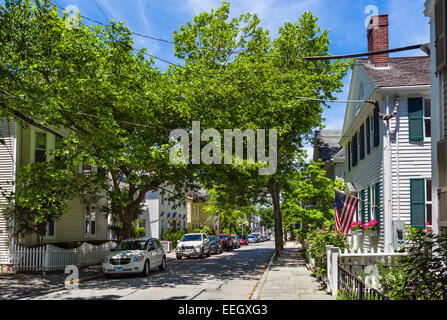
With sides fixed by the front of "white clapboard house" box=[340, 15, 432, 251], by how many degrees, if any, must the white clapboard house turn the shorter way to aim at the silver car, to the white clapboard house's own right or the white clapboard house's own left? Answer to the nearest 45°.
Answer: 0° — it already faces it

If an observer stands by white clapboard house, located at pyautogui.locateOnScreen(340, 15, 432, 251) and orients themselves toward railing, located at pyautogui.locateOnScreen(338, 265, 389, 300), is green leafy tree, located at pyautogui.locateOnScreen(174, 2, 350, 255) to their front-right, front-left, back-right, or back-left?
back-right

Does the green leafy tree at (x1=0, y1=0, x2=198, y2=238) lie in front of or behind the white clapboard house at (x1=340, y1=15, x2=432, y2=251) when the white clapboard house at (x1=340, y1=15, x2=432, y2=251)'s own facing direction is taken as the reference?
in front

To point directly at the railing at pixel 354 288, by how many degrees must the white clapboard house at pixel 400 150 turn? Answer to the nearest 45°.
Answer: approximately 90° to its left

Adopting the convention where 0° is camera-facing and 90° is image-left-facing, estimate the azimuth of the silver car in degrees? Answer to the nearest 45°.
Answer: approximately 45°

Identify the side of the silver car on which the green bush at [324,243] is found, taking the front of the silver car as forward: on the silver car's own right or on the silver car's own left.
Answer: on the silver car's own left

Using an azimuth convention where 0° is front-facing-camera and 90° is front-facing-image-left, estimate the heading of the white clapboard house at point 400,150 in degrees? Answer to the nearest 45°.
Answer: approximately 90°

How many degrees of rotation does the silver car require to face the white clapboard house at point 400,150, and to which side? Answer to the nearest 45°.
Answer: approximately 135° to its left

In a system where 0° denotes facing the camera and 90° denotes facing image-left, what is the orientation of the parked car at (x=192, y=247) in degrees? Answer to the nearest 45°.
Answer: approximately 45°

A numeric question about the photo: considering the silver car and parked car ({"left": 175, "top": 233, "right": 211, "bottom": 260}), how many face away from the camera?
0
